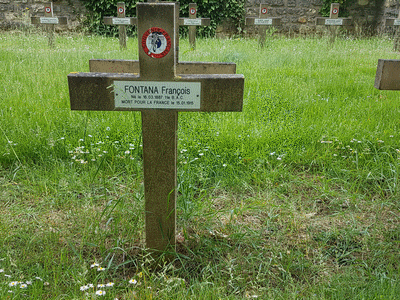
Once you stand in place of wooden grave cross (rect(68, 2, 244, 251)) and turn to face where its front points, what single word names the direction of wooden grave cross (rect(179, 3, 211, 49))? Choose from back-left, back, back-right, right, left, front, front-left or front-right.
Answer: back

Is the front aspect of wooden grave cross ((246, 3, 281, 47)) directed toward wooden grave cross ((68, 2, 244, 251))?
yes

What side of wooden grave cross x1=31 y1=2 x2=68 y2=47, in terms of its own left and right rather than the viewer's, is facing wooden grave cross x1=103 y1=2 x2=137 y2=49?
left

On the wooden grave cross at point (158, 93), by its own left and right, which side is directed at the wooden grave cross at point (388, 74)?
left

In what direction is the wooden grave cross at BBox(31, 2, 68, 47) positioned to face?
toward the camera

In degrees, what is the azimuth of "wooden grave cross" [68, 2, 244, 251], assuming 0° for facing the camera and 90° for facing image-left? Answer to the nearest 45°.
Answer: approximately 0°

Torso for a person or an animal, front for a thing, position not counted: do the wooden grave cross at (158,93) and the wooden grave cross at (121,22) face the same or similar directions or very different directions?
same or similar directions

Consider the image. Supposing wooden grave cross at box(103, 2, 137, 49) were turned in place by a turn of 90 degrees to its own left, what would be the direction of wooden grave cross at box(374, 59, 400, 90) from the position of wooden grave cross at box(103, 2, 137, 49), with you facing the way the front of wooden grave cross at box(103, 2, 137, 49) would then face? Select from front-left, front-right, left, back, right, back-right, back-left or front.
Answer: right

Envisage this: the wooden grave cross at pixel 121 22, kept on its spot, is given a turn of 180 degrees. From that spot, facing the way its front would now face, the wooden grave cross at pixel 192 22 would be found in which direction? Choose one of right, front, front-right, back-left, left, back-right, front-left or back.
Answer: right

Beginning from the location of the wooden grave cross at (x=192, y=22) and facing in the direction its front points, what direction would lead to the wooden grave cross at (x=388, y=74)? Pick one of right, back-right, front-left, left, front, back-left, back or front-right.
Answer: front

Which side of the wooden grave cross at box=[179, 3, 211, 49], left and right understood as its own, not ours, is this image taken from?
front

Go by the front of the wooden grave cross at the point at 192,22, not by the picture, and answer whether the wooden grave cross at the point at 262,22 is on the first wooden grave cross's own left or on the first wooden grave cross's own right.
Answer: on the first wooden grave cross's own left

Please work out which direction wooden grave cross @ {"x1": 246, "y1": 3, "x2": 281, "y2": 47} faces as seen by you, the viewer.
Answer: facing the viewer

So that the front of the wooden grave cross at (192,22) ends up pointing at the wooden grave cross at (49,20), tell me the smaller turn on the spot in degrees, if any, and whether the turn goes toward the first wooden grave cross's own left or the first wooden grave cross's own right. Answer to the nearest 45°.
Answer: approximately 90° to the first wooden grave cross's own right

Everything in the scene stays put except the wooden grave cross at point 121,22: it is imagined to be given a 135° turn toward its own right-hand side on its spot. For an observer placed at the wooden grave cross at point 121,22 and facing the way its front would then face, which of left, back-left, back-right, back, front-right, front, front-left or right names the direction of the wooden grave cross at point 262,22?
back-right

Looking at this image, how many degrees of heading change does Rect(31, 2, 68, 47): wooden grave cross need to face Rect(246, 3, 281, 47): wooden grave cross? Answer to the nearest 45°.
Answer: approximately 90° to its left
